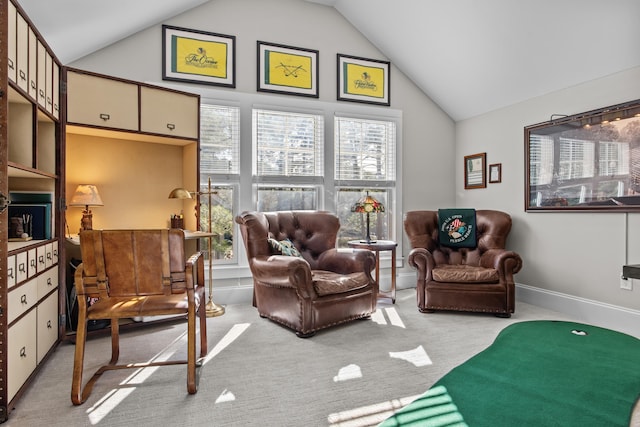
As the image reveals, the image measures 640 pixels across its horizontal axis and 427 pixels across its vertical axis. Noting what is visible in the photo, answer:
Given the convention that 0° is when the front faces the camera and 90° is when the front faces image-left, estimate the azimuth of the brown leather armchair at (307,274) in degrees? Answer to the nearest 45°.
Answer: approximately 315°

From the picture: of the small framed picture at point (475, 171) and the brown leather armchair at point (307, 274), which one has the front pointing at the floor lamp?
the small framed picture

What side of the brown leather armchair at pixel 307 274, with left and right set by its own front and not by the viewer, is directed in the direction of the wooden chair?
right

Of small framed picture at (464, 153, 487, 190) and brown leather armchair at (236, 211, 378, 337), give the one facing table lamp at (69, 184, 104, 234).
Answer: the small framed picture

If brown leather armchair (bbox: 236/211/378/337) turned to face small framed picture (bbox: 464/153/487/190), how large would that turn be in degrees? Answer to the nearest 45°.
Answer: approximately 90° to its left

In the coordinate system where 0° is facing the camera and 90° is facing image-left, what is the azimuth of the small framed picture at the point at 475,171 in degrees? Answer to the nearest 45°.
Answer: approximately 45°

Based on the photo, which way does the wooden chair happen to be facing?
away from the camera

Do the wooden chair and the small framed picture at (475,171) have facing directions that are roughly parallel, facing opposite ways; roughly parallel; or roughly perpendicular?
roughly perpendicular

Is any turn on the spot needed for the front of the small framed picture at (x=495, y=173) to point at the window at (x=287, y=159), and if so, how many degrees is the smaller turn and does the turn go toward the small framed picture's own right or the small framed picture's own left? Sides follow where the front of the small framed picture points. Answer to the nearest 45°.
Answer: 0° — it already faces it

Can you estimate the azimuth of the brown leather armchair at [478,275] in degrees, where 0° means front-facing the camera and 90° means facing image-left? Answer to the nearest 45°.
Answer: approximately 0°

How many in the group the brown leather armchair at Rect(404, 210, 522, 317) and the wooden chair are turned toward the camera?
1

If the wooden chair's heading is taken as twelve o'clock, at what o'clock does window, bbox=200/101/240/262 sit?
The window is roughly at 1 o'clock from the wooden chair.
